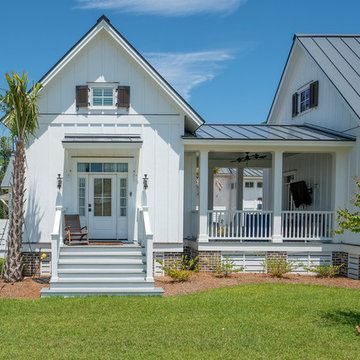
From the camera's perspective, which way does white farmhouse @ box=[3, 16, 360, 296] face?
toward the camera

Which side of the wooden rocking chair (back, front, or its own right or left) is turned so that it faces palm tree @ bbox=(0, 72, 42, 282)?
right

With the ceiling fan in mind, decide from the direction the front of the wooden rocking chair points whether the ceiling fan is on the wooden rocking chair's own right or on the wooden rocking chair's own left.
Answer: on the wooden rocking chair's own left

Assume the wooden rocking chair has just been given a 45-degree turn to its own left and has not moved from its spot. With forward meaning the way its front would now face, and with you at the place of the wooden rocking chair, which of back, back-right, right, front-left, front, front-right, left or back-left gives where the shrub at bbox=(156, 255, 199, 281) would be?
front

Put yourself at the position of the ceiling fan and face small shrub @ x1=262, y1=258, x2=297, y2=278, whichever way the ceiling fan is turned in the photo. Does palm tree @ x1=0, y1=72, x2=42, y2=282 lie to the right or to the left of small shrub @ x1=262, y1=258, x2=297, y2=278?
right

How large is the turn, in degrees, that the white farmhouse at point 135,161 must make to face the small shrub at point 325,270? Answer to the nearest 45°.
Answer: approximately 90° to its left

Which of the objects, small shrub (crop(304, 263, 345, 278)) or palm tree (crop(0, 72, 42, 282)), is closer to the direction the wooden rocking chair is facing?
the small shrub

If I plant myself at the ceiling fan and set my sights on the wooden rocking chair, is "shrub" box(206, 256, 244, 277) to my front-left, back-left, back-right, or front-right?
front-left

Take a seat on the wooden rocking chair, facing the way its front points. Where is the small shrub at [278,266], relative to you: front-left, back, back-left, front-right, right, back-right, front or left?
front-left

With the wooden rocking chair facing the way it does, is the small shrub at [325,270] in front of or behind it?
in front
